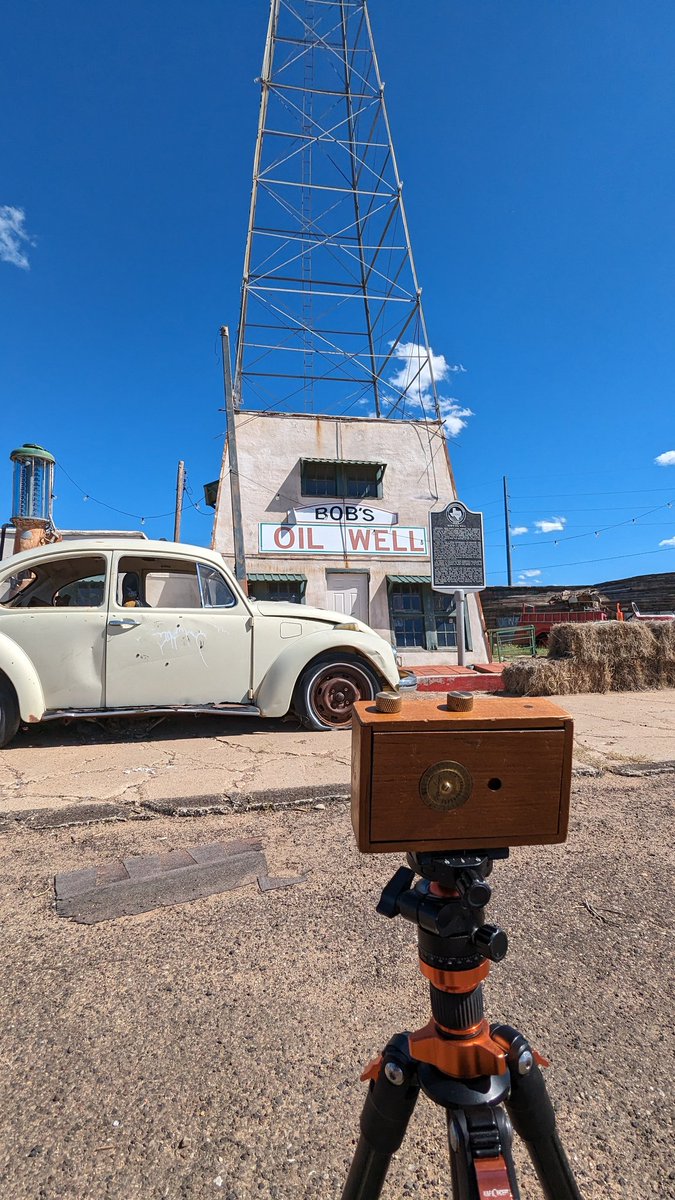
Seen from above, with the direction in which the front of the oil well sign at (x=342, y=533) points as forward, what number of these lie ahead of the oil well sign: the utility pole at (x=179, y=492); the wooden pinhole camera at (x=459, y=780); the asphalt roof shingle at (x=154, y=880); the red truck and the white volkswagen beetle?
3

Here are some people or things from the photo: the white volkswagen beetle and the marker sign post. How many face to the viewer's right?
1

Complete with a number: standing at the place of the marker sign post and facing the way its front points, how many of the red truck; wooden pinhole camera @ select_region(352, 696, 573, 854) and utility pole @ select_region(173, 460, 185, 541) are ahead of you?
1

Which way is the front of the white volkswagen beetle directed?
to the viewer's right

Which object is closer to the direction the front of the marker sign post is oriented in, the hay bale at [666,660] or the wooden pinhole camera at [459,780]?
the wooden pinhole camera

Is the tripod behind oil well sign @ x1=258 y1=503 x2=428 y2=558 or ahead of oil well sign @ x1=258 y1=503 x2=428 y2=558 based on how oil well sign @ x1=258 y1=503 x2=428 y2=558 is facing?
ahead

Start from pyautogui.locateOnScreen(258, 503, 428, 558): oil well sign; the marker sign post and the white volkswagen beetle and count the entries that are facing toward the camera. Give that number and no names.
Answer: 2

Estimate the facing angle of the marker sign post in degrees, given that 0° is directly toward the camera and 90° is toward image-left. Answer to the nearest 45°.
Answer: approximately 0°

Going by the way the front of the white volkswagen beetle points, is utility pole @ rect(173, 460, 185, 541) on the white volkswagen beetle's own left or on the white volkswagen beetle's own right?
on the white volkswagen beetle's own left

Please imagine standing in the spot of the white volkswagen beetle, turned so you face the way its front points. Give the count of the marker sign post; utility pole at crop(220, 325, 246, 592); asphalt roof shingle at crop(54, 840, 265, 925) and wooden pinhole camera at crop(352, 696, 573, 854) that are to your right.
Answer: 2

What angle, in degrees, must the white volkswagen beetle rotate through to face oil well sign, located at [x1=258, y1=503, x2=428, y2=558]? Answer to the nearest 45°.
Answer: approximately 45° to its left

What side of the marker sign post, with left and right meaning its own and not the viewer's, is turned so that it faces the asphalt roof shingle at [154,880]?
front

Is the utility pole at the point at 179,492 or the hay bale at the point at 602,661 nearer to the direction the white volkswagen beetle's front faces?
the hay bale

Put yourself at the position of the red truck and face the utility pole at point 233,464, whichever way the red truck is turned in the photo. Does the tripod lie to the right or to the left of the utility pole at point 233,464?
left

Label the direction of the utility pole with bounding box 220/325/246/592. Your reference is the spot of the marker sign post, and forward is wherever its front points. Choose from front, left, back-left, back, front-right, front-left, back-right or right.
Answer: right

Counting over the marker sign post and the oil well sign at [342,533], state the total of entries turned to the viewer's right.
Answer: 0

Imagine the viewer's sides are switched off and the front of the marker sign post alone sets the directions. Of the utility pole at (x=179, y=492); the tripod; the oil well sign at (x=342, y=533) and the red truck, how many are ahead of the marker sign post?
1
